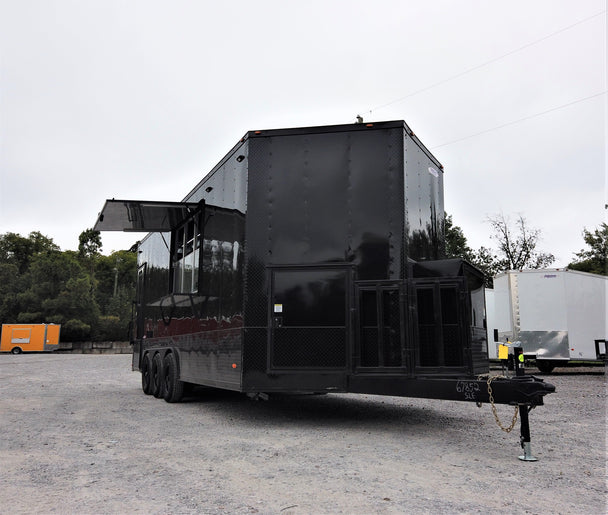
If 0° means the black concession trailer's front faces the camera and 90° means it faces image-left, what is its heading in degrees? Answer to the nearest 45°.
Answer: approximately 315°

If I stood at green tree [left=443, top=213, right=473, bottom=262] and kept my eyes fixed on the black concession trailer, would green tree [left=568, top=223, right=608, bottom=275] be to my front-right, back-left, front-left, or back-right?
back-left

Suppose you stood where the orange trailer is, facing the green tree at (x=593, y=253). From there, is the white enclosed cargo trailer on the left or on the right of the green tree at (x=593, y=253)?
right

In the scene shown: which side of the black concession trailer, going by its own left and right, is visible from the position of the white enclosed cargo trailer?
left

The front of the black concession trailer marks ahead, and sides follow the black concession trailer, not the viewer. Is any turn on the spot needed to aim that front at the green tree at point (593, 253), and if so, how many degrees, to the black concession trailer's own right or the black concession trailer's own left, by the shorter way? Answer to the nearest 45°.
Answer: approximately 90° to the black concession trailer's own left

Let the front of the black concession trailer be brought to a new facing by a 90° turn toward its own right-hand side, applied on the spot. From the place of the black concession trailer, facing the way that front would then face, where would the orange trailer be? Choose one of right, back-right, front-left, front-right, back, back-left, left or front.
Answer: right
